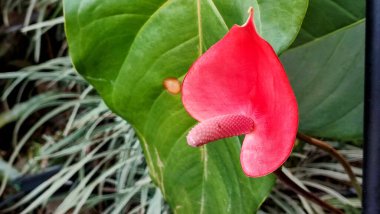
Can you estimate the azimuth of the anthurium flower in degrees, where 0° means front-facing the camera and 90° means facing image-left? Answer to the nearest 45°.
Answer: approximately 45°
